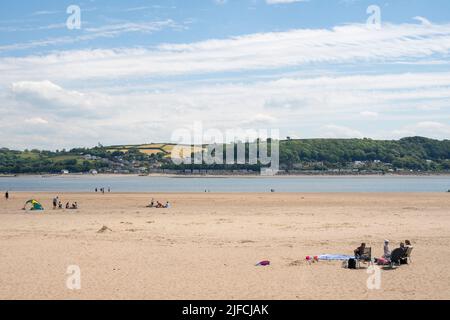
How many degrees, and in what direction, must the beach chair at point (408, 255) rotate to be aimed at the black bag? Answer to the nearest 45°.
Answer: approximately 45° to its left
